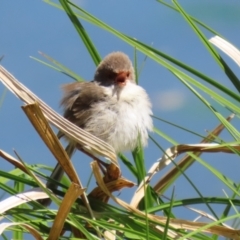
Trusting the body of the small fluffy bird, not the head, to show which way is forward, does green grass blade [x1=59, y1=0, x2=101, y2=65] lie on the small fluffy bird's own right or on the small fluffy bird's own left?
on the small fluffy bird's own right

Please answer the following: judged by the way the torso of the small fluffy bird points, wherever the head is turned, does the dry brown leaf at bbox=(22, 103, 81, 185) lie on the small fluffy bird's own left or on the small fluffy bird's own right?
on the small fluffy bird's own right

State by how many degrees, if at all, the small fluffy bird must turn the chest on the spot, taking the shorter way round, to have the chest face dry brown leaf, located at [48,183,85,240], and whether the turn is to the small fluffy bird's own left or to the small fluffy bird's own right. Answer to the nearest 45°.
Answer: approximately 45° to the small fluffy bird's own right

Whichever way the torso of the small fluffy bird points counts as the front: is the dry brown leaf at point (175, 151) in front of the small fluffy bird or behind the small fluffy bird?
in front

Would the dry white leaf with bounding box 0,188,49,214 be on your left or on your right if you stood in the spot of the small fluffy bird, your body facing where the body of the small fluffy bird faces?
on your right

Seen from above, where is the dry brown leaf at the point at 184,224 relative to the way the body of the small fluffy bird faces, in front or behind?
in front

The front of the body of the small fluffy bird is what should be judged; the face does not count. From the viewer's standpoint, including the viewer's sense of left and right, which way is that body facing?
facing the viewer and to the right of the viewer
